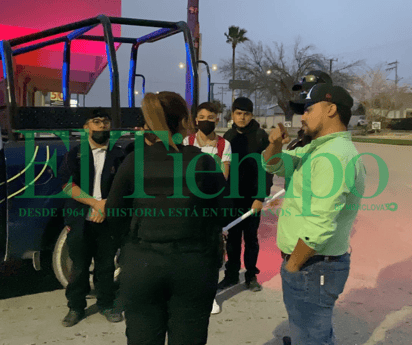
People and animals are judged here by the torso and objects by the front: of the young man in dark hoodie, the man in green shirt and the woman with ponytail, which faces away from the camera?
the woman with ponytail

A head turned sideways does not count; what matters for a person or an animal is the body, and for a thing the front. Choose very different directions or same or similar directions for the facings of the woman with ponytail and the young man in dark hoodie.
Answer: very different directions

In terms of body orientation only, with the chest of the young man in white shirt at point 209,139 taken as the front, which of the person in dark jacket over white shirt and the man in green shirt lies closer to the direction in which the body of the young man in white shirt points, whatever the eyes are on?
the man in green shirt

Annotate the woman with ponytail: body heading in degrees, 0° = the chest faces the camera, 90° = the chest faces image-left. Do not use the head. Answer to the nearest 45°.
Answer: approximately 180°

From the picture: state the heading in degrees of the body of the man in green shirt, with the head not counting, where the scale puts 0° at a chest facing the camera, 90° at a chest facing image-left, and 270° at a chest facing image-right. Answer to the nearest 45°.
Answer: approximately 90°

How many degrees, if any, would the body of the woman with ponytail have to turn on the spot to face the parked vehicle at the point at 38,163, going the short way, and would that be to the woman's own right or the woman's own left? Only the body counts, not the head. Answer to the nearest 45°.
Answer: approximately 45° to the woman's own left

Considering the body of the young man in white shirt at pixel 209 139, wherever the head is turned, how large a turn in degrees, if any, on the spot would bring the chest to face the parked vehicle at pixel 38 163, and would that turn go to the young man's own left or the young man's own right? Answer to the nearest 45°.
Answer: approximately 90° to the young man's own right
